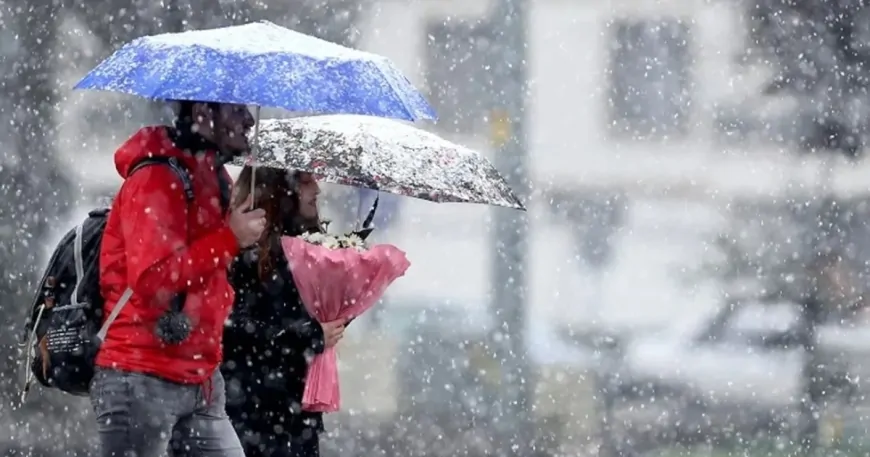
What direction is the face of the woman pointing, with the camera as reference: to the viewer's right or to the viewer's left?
to the viewer's right

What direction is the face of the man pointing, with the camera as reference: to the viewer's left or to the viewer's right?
to the viewer's right

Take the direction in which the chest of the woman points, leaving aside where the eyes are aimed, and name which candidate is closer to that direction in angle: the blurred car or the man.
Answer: the blurred car

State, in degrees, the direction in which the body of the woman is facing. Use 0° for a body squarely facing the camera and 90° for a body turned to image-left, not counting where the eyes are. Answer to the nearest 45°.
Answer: approximately 270°

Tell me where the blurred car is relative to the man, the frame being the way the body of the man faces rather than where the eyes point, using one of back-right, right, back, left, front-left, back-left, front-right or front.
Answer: front-left

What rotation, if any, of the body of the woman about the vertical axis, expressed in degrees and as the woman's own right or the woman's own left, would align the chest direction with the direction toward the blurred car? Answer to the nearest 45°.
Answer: approximately 45° to the woman's own left

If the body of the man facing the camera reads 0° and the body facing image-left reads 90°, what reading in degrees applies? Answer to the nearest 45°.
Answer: approximately 270°

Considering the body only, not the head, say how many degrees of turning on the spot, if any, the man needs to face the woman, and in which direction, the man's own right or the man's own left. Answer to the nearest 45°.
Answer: approximately 45° to the man's own left

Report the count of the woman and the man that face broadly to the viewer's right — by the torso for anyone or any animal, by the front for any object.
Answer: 2

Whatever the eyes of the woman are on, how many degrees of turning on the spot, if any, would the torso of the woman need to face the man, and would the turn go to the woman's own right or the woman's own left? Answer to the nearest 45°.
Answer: approximately 135° to the woman's own right
